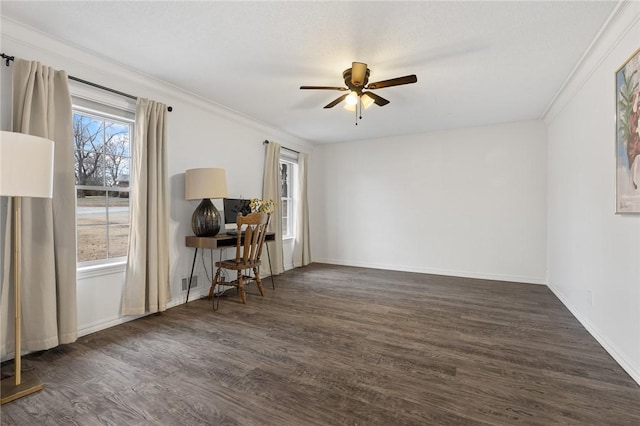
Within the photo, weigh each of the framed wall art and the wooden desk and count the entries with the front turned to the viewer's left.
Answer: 1

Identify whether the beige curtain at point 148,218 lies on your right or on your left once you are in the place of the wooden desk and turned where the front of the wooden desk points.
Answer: on your right

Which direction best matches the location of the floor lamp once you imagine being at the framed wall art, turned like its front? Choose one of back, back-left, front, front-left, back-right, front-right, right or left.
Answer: front-left

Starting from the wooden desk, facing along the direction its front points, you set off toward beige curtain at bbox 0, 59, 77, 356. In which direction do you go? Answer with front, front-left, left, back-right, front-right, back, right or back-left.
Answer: right

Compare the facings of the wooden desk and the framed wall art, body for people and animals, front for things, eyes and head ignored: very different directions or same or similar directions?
very different directions

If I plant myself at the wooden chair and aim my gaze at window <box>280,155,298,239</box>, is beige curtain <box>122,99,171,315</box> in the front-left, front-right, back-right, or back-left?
back-left

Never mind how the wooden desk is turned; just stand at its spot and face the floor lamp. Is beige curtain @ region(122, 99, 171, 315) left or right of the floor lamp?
right

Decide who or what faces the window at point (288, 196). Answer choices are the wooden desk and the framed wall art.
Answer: the framed wall art

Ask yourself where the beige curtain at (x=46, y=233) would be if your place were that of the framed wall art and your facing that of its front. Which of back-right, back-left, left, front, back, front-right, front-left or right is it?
front-left

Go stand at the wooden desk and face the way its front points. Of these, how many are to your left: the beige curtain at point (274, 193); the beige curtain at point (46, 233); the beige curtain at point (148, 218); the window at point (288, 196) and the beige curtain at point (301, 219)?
3

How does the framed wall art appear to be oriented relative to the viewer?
to the viewer's left

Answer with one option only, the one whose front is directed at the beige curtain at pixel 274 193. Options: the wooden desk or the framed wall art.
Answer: the framed wall art

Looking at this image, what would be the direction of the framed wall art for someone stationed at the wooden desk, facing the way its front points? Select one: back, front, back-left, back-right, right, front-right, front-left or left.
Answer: front

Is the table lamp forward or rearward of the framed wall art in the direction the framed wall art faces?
forward

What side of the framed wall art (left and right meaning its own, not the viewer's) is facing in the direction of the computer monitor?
front
